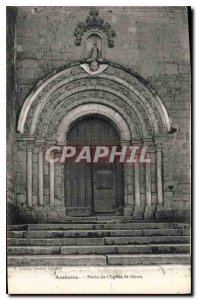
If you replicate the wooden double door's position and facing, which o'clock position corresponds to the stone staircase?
The stone staircase is roughly at 12 o'clock from the wooden double door.

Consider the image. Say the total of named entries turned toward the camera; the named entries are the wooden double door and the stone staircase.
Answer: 2

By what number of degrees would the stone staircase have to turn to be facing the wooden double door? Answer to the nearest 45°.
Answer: approximately 180°

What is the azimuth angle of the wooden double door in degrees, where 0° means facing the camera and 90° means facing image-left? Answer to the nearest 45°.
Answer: approximately 0°
